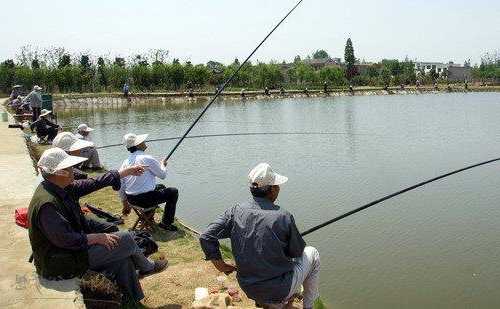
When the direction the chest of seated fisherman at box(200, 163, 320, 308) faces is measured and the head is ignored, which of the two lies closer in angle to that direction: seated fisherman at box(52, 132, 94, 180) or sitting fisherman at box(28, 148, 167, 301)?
the seated fisherman

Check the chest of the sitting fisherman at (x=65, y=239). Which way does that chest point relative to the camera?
to the viewer's right

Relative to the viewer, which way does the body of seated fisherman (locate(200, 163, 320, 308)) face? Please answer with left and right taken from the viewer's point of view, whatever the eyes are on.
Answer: facing away from the viewer and to the right of the viewer

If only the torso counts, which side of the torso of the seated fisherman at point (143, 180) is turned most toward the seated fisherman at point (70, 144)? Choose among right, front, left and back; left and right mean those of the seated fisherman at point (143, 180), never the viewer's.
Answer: back

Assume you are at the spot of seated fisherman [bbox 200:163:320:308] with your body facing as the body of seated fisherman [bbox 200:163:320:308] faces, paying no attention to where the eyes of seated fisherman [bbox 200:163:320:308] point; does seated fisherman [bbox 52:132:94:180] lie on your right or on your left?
on your left

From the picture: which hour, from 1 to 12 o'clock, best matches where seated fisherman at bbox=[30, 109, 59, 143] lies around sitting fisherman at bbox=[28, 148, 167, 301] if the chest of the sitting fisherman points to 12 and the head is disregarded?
The seated fisherman is roughly at 9 o'clock from the sitting fisherman.

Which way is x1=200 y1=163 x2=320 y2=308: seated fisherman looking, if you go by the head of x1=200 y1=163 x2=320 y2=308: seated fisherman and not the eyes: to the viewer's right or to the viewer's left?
to the viewer's right

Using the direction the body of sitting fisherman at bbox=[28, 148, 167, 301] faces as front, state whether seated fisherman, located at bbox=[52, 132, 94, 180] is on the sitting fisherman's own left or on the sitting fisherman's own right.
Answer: on the sitting fisherman's own left

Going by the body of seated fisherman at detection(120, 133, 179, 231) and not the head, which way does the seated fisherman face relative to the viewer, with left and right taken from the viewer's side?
facing away from the viewer and to the right of the viewer
